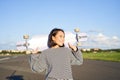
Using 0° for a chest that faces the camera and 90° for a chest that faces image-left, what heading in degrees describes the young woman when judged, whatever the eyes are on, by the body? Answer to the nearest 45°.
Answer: approximately 0°

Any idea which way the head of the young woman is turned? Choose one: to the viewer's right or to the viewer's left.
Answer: to the viewer's right
